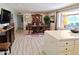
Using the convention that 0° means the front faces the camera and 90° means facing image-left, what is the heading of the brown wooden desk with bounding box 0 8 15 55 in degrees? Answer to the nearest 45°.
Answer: approximately 315°

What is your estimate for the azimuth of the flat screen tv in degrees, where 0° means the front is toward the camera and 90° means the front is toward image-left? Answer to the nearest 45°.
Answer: approximately 315°
